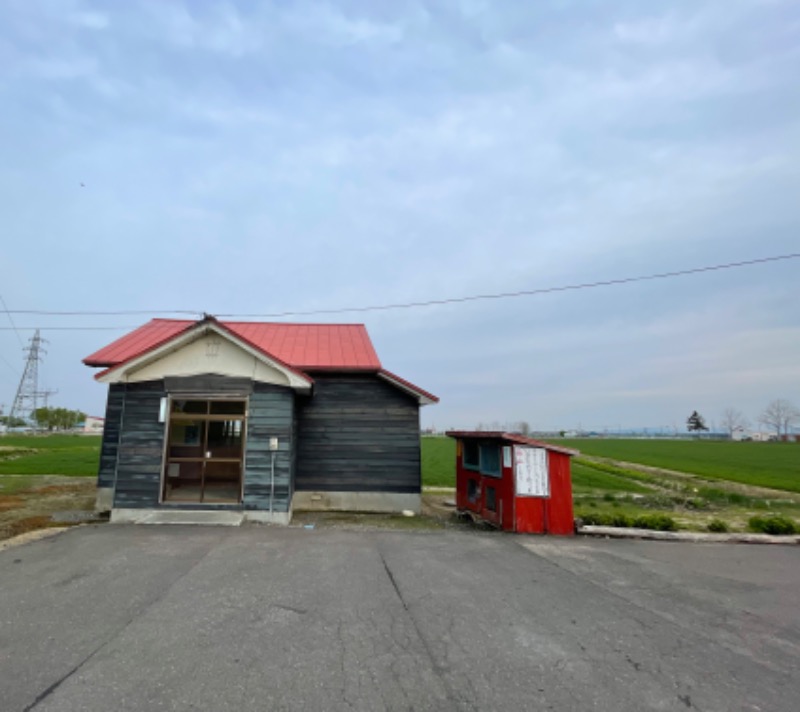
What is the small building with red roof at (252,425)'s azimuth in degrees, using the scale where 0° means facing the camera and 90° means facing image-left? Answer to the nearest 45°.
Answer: approximately 0°

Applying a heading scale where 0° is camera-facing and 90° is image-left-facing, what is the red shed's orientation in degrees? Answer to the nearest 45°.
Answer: approximately 45°

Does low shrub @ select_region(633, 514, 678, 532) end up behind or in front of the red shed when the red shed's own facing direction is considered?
behind

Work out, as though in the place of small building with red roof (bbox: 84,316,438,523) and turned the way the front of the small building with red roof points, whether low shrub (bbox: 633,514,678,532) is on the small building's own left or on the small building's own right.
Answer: on the small building's own left

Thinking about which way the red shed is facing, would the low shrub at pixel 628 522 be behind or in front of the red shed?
behind

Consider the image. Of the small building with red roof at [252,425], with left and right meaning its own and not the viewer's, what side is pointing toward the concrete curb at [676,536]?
left

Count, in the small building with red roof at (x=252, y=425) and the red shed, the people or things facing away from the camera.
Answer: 0

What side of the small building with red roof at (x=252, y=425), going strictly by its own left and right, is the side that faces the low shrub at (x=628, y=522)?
left
